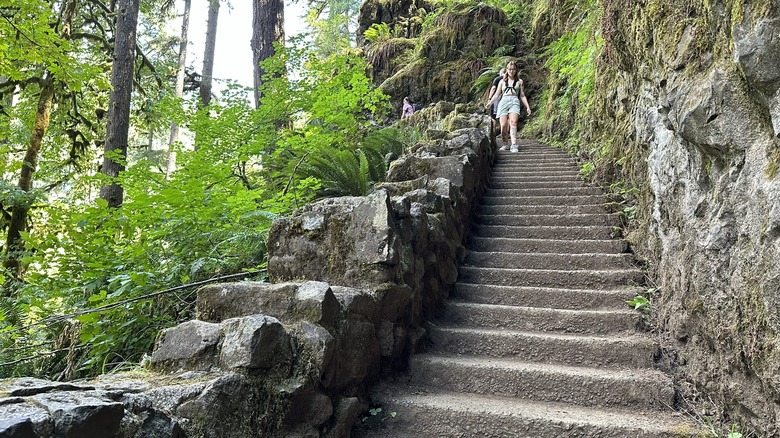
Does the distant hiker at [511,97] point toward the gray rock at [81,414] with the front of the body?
yes

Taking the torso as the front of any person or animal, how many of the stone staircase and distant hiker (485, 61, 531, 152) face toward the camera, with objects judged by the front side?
2

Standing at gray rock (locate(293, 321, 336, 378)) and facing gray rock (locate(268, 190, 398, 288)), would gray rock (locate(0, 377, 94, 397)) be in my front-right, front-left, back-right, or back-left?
back-left

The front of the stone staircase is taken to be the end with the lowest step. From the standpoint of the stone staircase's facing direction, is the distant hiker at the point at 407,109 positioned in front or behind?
behind

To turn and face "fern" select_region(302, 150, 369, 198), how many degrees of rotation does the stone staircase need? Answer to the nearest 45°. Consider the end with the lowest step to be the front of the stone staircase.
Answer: approximately 135° to its right

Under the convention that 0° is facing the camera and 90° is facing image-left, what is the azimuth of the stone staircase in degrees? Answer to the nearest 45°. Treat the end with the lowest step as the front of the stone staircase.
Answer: approximately 0°
